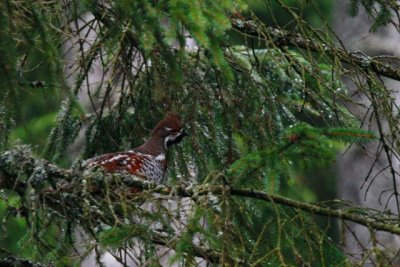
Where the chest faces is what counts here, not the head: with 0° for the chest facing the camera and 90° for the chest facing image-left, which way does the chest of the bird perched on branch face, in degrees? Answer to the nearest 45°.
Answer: approximately 270°
